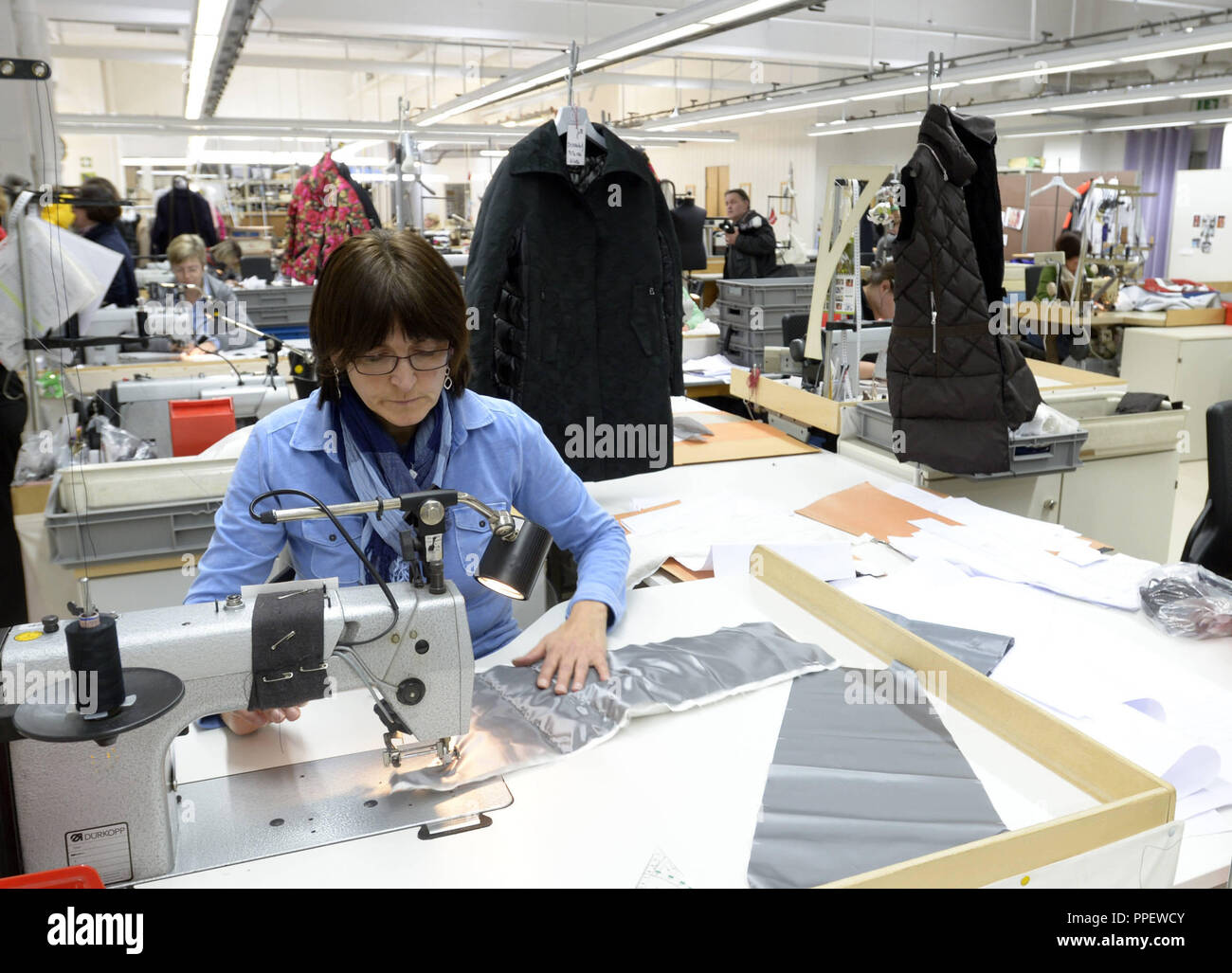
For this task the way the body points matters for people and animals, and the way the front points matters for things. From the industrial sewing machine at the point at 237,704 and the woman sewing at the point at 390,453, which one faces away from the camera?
the industrial sewing machine

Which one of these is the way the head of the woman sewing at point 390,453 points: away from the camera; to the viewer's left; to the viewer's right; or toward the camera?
toward the camera

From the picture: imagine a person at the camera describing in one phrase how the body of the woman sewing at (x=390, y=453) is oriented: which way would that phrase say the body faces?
toward the camera

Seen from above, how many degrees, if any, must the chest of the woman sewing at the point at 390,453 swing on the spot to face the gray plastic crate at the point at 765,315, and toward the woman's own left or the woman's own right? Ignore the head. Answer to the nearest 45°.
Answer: approximately 135° to the woman's own left

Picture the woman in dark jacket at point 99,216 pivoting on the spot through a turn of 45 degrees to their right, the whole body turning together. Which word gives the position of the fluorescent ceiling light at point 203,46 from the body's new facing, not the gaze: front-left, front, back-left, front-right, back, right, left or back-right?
front-right

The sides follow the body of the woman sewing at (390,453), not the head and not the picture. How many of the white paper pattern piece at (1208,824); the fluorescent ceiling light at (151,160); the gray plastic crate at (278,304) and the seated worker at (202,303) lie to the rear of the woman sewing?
3

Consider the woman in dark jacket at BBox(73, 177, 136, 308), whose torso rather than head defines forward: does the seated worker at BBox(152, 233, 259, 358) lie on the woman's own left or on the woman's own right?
on the woman's own right

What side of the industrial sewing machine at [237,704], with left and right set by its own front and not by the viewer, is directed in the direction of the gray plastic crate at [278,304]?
front

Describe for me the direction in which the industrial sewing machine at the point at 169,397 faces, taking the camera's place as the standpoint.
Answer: facing away from the viewer

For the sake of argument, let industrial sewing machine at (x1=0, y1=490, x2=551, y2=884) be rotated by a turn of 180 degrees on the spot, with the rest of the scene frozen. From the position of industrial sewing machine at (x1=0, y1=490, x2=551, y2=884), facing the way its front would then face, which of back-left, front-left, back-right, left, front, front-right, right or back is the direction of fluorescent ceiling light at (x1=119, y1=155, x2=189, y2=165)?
back

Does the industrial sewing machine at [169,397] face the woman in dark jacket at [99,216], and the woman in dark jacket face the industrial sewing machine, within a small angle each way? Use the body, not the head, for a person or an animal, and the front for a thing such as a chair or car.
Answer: no

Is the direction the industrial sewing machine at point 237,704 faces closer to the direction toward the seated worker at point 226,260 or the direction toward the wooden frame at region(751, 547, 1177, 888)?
the seated worker

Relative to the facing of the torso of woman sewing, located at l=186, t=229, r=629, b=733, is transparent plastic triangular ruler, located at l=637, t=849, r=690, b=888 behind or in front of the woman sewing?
in front

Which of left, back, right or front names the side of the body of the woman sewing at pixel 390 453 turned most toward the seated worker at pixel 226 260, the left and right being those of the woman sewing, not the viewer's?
back

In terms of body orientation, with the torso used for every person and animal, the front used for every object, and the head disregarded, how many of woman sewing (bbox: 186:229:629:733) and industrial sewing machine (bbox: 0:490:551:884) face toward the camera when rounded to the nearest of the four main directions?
1
